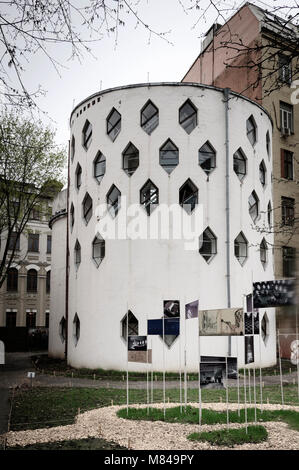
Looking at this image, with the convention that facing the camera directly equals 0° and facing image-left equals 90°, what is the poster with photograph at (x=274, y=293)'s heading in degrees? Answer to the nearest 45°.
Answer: approximately 0°

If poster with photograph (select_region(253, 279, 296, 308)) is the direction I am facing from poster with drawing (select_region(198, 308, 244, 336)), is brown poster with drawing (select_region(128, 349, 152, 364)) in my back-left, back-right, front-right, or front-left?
back-left

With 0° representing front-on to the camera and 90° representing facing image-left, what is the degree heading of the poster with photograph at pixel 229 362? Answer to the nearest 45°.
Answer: approximately 0°
